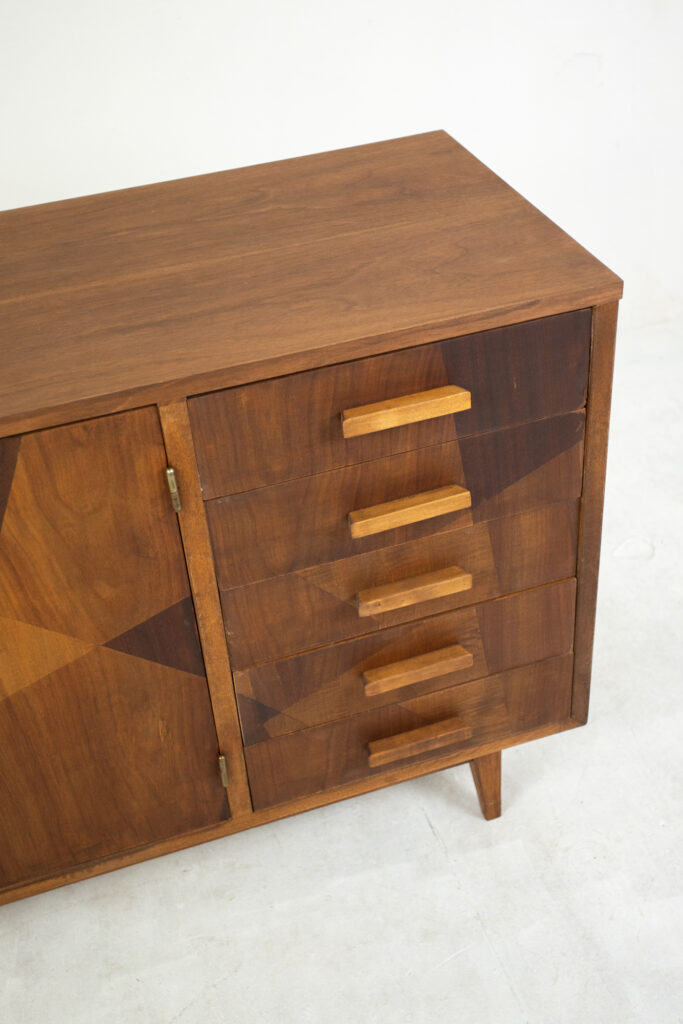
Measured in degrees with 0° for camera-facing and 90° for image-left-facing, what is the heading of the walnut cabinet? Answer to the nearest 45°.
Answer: approximately 315°
